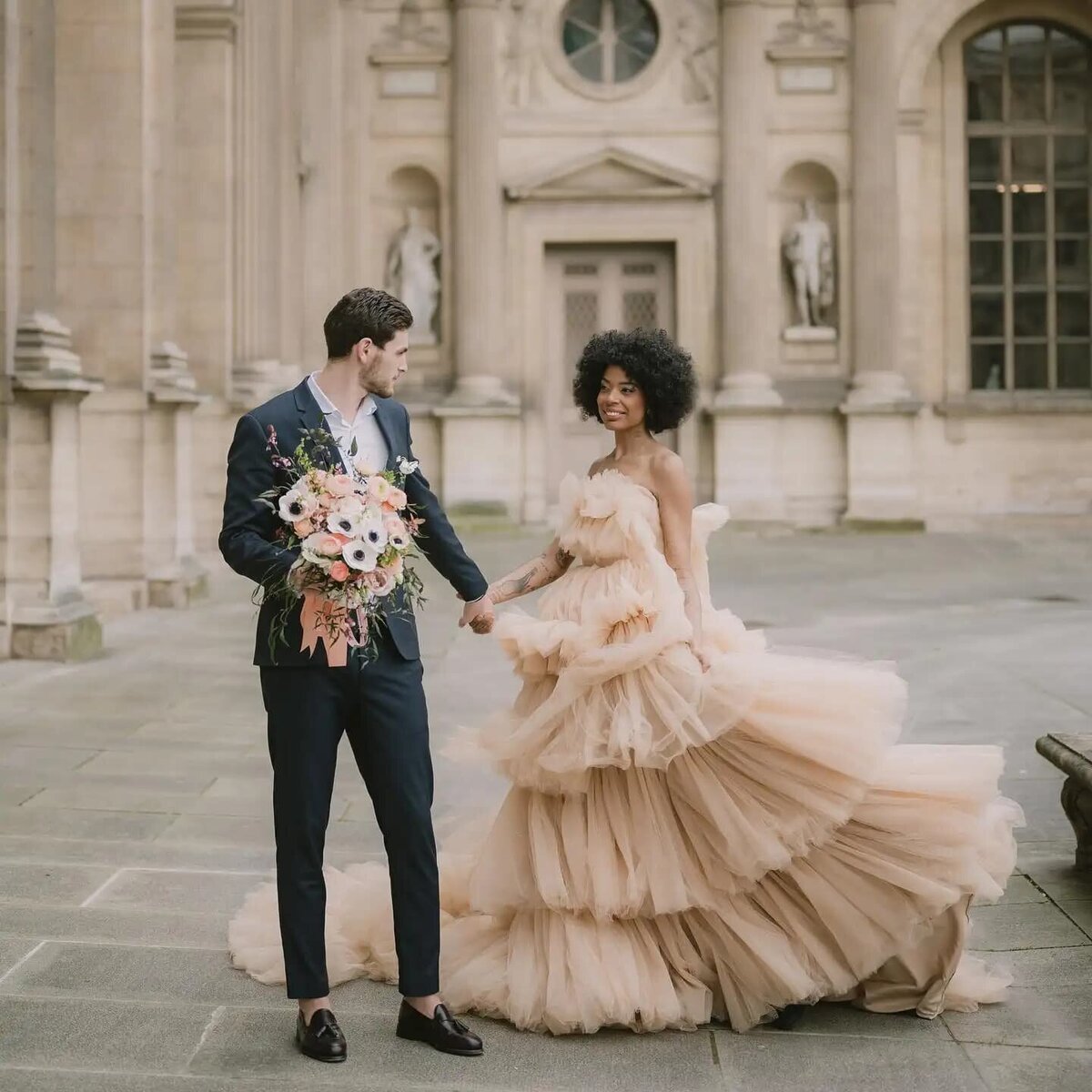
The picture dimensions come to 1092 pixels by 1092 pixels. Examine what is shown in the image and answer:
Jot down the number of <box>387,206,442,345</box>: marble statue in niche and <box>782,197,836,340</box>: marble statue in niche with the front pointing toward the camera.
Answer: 2

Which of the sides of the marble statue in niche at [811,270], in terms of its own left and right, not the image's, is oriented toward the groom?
front

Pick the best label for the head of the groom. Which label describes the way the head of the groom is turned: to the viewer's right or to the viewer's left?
to the viewer's right

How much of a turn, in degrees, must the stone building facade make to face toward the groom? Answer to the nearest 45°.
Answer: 0° — it already faces them

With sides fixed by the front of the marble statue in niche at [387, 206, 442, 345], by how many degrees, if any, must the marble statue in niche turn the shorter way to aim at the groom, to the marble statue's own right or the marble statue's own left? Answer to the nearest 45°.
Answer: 0° — it already faces them

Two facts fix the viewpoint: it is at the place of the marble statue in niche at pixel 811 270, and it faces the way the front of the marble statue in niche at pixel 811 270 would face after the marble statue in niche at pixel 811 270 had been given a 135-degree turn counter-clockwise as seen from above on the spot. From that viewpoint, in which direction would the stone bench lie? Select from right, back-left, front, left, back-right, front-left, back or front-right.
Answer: back-right

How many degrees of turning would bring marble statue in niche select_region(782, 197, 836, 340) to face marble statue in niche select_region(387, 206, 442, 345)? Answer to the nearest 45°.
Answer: approximately 90° to its right

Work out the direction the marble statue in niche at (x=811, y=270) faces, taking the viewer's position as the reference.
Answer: facing the viewer

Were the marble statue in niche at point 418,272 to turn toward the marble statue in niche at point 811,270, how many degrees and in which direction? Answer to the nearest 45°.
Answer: approximately 90° to its left

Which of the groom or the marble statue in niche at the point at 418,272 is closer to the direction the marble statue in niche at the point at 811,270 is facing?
the groom

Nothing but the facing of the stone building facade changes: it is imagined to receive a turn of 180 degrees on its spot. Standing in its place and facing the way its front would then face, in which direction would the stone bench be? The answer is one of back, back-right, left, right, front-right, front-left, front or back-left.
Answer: back
